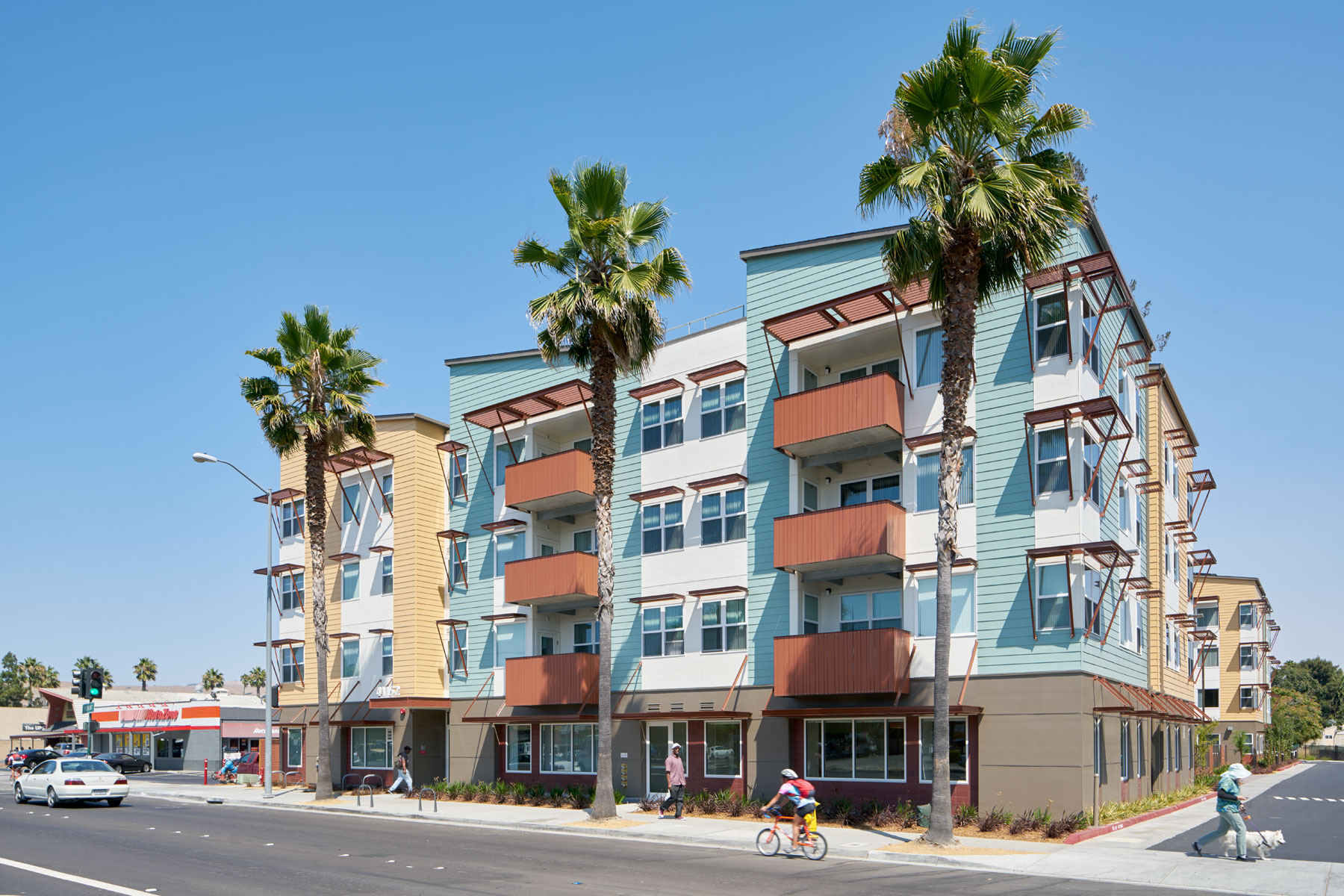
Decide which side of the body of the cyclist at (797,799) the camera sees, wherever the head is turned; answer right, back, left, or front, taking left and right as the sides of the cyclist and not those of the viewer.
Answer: left

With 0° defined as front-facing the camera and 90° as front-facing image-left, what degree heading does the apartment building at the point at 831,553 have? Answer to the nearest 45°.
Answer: approximately 45°

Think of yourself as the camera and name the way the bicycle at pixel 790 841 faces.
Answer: facing to the left of the viewer

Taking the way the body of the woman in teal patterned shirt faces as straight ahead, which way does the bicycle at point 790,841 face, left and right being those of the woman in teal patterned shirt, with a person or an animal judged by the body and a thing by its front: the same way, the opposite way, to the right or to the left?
the opposite way

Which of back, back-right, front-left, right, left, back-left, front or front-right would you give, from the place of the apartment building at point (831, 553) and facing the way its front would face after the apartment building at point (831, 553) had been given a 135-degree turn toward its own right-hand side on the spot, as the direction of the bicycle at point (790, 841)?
back

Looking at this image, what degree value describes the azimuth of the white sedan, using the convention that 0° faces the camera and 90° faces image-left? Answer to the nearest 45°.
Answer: approximately 135°

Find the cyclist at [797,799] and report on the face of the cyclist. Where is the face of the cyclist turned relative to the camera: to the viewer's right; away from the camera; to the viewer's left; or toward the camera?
to the viewer's left

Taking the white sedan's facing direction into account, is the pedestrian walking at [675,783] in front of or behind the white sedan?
behind
